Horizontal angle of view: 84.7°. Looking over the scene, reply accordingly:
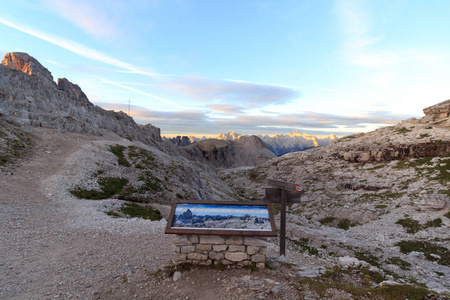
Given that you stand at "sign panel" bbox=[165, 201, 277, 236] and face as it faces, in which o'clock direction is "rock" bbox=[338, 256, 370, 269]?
The rock is roughly at 9 o'clock from the sign panel.

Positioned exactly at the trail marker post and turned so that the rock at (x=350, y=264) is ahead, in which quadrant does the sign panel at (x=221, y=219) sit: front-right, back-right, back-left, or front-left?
back-right

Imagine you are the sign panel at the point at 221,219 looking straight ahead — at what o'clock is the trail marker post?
The trail marker post is roughly at 8 o'clock from the sign panel.

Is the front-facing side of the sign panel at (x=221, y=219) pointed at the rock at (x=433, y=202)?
no

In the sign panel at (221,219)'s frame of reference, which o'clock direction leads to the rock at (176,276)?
The rock is roughly at 2 o'clock from the sign panel.

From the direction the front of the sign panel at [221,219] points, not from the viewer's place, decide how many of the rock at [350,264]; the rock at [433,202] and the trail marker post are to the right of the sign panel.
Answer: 0

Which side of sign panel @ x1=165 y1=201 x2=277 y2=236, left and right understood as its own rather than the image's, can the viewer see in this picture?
front
